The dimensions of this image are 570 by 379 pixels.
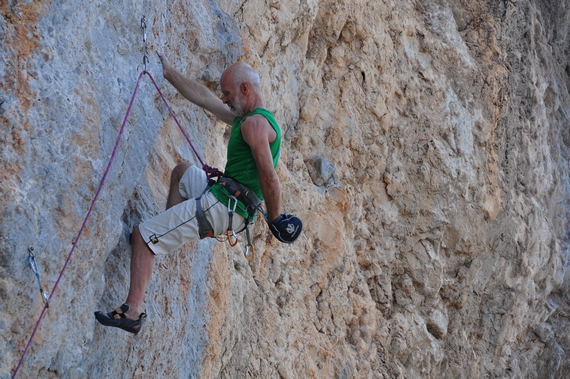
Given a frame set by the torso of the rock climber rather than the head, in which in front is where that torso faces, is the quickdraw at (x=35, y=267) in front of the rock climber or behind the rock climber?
in front

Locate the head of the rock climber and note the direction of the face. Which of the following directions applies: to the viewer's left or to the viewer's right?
to the viewer's left

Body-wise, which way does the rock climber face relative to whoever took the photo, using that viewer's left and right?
facing to the left of the viewer
